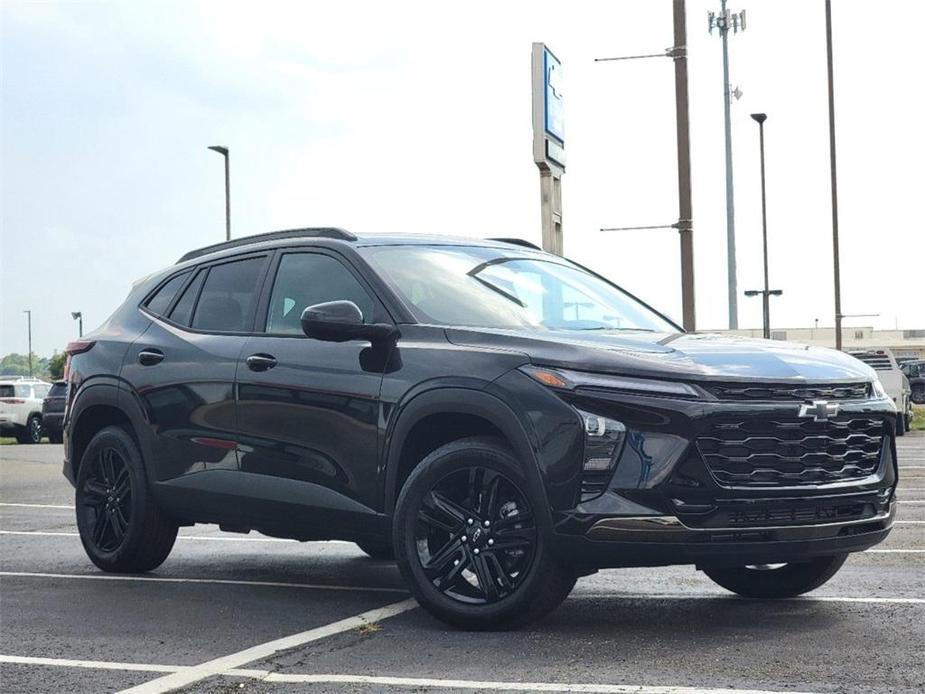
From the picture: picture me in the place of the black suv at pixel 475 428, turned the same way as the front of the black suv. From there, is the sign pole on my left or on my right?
on my left

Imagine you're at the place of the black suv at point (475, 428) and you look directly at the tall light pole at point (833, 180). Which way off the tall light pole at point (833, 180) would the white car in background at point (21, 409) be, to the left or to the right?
left

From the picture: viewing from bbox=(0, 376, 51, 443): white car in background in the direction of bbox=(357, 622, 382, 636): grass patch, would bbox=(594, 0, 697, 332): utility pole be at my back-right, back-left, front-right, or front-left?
front-left

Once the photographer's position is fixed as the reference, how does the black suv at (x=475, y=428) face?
facing the viewer and to the right of the viewer

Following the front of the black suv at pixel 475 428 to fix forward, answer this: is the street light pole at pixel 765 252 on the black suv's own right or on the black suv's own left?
on the black suv's own left

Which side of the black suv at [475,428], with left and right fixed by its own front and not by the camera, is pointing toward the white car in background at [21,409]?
back
